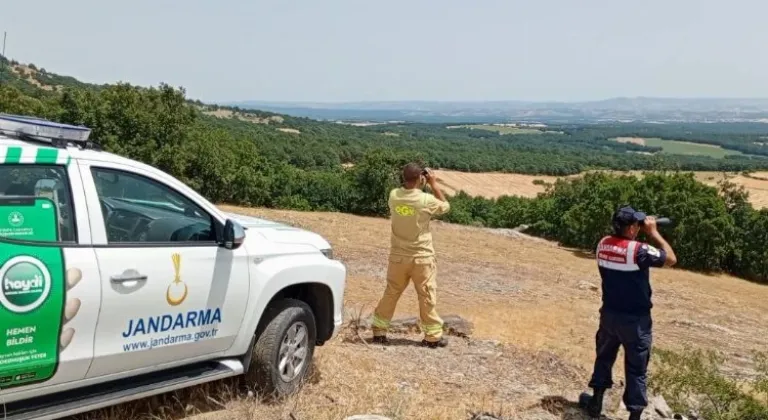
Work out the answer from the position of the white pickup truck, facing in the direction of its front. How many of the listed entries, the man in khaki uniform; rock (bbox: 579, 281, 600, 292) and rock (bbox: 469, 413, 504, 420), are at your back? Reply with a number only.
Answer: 0

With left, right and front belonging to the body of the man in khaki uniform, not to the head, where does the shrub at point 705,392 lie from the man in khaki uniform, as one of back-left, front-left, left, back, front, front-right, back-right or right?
front-right

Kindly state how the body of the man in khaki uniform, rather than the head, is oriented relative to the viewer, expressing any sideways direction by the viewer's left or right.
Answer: facing away from the viewer and to the right of the viewer

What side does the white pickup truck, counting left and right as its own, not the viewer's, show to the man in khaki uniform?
front

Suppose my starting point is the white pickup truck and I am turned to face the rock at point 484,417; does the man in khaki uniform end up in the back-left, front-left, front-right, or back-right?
front-left

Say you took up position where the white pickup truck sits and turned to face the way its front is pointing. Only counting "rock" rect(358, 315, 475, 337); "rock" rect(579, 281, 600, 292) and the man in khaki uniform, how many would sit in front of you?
3

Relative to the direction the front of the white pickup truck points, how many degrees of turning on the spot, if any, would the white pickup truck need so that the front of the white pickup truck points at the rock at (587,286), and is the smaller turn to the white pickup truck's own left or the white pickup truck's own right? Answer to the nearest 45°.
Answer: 0° — it already faces it

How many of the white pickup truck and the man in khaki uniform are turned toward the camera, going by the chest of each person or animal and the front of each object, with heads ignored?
0

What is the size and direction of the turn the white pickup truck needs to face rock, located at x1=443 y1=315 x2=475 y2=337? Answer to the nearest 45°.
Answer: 0° — it already faces it

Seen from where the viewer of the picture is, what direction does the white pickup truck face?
facing away from the viewer and to the right of the viewer

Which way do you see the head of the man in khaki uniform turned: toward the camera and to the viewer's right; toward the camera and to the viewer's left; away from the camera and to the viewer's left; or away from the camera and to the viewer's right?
away from the camera and to the viewer's right
